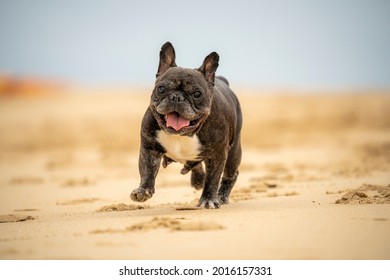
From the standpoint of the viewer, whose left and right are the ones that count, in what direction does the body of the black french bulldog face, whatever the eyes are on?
facing the viewer and to the left of the viewer
